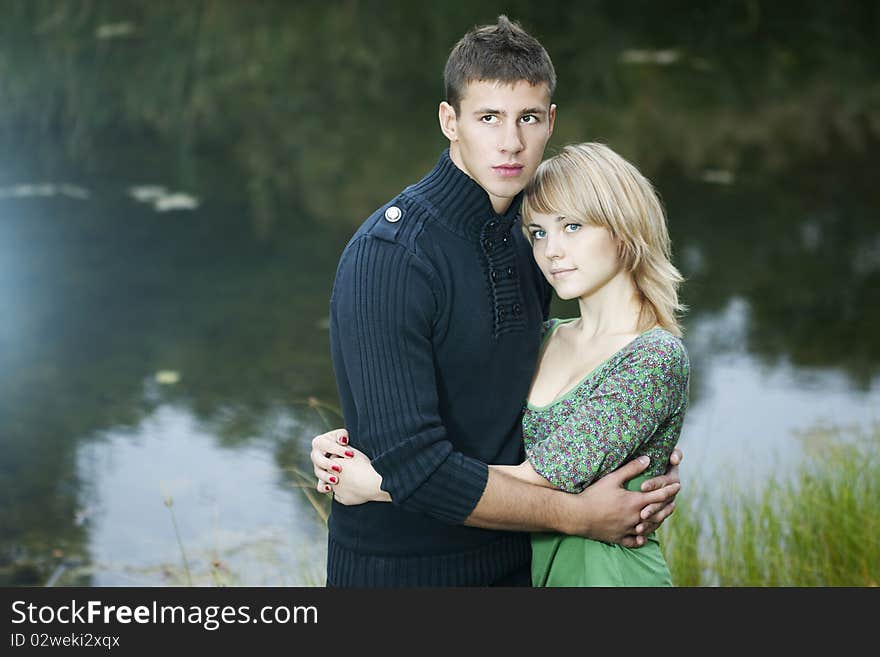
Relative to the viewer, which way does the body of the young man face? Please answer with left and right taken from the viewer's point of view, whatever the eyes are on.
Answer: facing the viewer and to the right of the viewer

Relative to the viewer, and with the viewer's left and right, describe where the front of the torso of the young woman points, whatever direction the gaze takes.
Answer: facing the viewer and to the left of the viewer

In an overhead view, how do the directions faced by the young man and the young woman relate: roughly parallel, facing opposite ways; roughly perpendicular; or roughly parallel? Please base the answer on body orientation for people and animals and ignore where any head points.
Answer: roughly perpendicular
